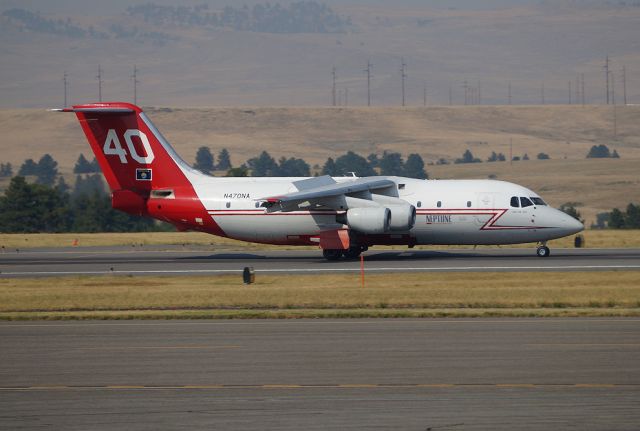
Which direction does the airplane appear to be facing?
to the viewer's right
